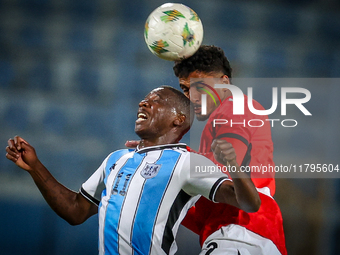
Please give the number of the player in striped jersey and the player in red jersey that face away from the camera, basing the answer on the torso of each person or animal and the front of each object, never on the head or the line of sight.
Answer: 0

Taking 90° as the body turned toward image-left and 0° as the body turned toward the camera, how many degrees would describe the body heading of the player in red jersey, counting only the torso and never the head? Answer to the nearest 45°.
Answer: approximately 45°

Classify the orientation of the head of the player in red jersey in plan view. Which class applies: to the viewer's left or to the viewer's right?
to the viewer's left
